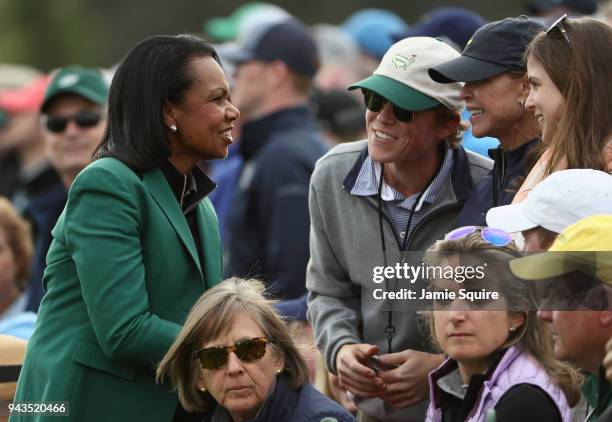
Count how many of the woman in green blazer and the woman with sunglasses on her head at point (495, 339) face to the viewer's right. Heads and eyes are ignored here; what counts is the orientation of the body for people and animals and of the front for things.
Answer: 1

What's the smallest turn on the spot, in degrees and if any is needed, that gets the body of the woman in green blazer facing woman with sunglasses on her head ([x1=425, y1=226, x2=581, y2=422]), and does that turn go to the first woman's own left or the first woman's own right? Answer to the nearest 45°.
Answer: approximately 45° to the first woman's own right

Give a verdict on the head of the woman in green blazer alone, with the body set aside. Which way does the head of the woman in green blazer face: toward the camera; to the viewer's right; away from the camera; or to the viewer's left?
to the viewer's right

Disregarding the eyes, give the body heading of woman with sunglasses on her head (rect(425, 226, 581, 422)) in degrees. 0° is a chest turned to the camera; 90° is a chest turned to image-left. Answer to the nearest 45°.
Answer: approximately 45°

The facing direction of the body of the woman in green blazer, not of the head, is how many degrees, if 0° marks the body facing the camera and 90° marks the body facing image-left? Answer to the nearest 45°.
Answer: approximately 270°

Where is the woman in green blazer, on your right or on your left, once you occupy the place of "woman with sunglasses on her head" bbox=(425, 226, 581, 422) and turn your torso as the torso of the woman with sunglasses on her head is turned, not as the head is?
on your right
